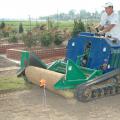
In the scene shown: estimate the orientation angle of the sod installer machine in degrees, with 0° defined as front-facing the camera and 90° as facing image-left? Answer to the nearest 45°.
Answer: approximately 45°

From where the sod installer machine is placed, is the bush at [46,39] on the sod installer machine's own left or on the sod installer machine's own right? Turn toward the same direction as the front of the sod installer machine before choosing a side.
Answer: on the sod installer machine's own right

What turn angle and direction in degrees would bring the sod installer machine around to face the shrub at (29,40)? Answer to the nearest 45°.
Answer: approximately 135° to its right
